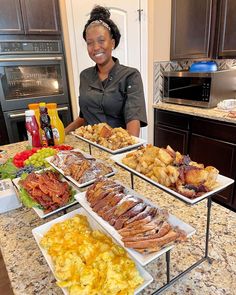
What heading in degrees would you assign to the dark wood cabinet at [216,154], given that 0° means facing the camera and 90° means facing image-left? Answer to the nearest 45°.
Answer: approximately 45°

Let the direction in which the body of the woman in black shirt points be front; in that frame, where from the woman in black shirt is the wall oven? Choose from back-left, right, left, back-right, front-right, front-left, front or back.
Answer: right

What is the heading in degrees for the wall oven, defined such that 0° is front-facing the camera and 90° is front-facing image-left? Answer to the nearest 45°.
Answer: approximately 315°

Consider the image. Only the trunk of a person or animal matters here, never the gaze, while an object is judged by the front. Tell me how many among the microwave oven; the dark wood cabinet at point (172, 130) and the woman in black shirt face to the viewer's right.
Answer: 0

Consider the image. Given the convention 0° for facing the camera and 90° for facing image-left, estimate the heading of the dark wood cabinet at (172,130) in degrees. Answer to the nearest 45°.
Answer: approximately 45°

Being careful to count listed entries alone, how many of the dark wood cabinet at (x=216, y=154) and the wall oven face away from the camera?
0

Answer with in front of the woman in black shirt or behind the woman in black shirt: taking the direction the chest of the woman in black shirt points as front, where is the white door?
behind

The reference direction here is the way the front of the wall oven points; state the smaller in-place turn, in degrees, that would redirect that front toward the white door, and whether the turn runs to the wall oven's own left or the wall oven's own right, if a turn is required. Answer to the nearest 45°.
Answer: approximately 45° to the wall oven's own left

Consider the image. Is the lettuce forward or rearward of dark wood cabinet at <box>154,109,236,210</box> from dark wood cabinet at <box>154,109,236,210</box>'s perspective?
forward

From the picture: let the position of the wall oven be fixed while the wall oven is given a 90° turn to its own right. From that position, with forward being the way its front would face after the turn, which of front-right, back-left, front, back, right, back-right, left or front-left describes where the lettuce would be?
front-left
